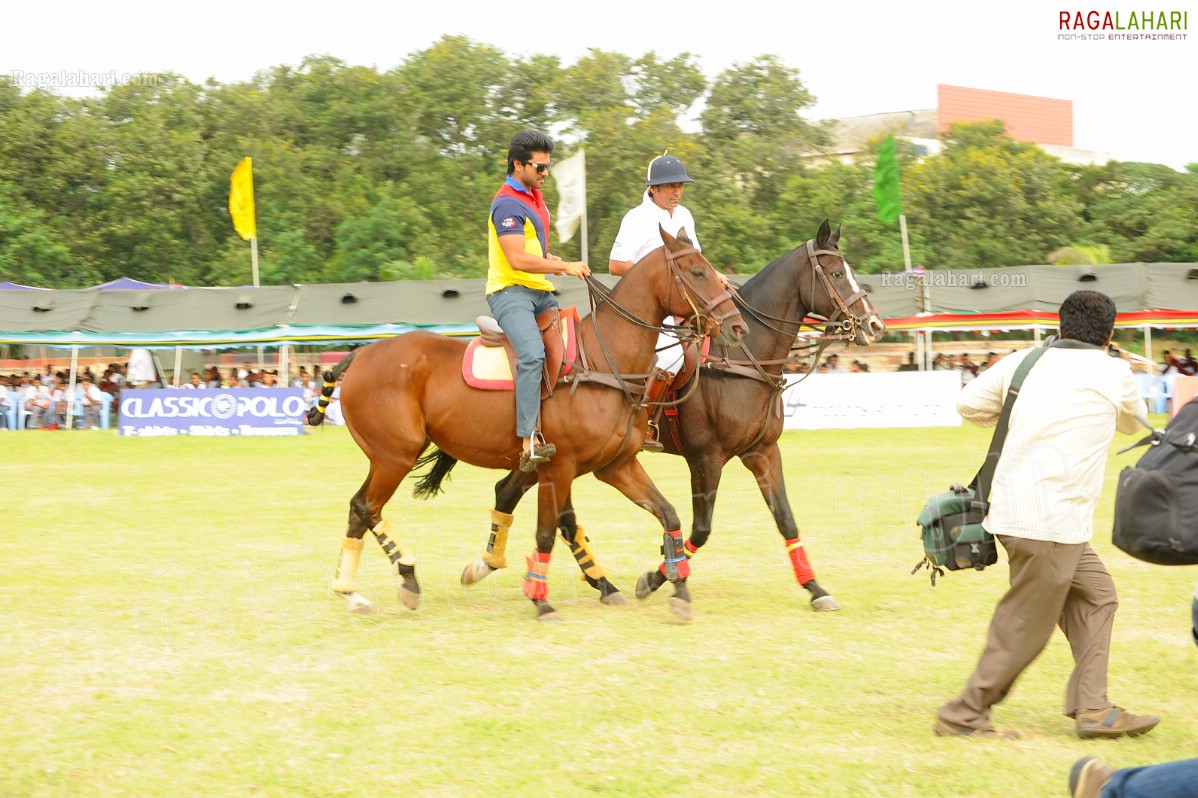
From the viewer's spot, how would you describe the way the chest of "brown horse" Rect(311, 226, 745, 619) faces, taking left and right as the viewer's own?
facing to the right of the viewer

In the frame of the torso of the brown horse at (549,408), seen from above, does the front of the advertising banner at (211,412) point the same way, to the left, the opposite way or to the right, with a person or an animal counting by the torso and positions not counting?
to the right

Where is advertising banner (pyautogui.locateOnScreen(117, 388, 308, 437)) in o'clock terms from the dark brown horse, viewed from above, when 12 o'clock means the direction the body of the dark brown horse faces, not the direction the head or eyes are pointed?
The advertising banner is roughly at 8 o'clock from the dark brown horse.

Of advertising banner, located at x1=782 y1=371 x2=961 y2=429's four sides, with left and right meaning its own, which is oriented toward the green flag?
back

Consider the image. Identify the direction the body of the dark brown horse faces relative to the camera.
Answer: to the viewer's right

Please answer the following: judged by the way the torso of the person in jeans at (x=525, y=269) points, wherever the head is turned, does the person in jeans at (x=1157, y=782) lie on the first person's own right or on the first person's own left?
on the first person's own right
